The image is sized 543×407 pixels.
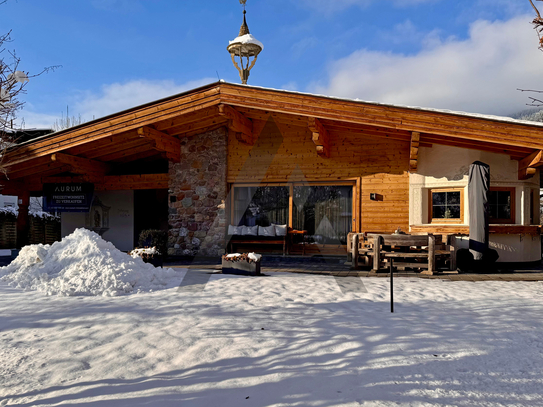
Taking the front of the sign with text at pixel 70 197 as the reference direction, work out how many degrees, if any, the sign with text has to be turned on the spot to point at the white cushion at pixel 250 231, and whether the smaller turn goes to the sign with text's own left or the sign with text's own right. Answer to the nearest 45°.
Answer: approximately 45° to the sign with text's own left

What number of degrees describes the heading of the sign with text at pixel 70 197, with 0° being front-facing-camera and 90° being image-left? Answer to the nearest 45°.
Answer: approximately 0°

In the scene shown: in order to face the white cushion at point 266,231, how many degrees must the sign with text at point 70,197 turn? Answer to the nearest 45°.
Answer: approximately 45° to its left

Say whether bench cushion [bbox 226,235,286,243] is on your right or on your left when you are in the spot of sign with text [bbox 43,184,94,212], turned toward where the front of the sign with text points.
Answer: on your left

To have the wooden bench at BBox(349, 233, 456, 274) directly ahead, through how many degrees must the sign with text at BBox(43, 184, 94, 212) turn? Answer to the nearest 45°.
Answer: approximately 45° to its left

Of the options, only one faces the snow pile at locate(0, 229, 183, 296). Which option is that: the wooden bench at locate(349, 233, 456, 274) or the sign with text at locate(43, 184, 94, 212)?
the sign with text

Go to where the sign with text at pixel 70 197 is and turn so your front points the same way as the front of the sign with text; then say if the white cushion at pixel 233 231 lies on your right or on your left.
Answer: on your left
